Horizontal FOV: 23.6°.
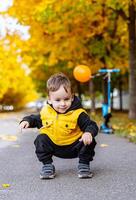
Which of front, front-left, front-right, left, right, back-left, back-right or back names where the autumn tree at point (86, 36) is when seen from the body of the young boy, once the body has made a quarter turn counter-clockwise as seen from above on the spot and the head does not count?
left

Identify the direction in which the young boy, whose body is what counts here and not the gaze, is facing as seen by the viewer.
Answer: toward the camera
